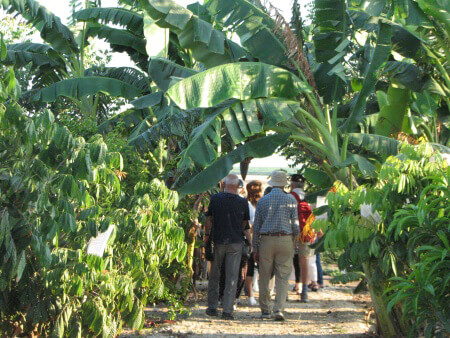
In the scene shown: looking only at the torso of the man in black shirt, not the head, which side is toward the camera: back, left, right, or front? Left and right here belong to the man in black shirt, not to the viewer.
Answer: back

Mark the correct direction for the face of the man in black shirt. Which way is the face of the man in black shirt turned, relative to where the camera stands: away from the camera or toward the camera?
away from the camera

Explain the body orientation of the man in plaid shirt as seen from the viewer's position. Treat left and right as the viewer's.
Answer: facing away from the viewer

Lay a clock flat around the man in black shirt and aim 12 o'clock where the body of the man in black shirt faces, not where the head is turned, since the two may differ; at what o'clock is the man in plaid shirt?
The man in plaid shirt is roughly at 3 o'clock from the man in black shirt.

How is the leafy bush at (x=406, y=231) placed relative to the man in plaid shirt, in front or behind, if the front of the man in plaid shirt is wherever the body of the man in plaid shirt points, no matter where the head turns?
behind

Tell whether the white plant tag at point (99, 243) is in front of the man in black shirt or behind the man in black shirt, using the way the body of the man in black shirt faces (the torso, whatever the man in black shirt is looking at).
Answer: behind

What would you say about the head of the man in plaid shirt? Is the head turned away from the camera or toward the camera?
away from the camera

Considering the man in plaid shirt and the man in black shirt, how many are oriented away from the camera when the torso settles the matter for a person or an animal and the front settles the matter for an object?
2

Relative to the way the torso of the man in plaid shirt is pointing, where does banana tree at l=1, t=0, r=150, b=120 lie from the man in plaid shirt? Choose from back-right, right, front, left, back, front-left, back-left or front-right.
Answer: front-left

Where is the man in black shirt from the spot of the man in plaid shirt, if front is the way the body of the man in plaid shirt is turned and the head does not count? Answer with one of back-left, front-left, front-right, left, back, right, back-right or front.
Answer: left

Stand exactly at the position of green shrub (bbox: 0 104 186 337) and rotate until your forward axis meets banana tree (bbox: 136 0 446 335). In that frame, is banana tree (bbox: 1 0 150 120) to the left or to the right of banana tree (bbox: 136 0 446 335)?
left

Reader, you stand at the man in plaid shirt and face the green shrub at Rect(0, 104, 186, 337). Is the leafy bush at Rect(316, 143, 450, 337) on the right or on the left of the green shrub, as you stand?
left
